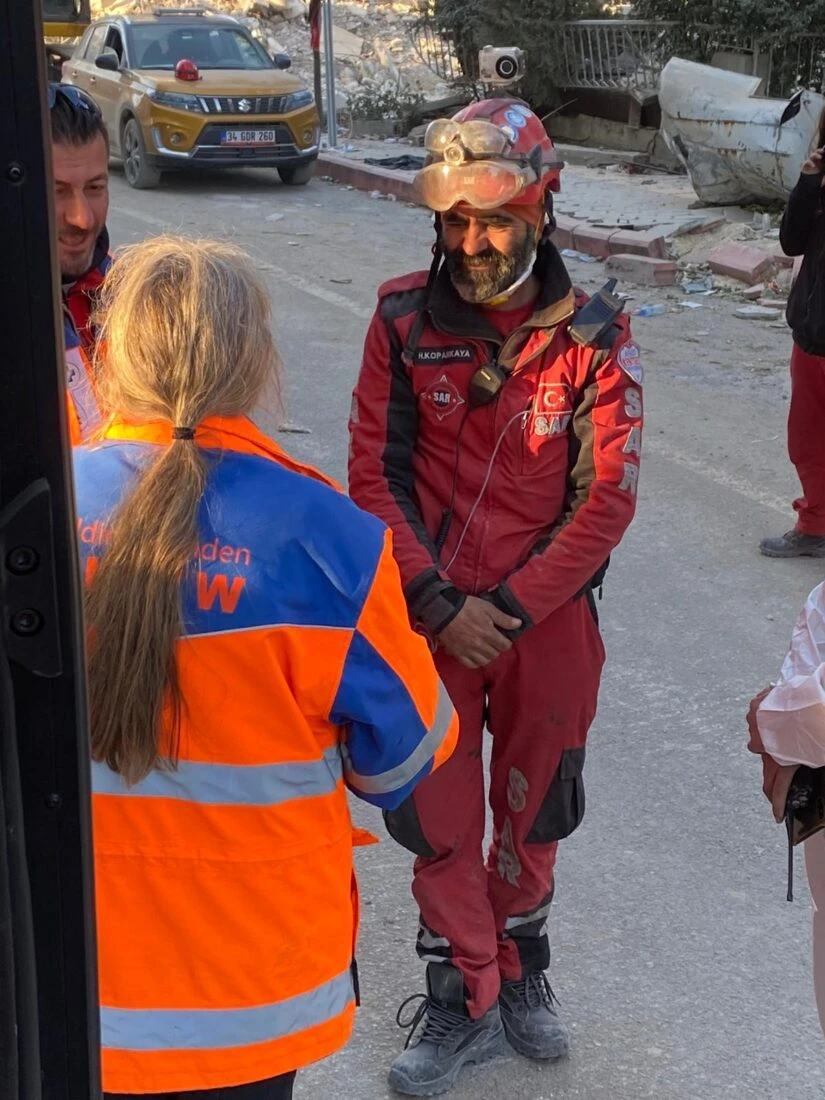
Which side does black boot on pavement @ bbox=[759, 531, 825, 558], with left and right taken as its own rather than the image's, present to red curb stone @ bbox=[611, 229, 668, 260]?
right

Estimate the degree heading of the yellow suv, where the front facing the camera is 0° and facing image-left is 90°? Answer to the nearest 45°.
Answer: approximately 315°

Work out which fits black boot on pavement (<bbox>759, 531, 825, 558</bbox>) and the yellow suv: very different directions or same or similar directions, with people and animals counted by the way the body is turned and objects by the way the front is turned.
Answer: very different directions

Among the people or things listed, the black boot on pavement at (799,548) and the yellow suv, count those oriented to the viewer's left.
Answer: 1

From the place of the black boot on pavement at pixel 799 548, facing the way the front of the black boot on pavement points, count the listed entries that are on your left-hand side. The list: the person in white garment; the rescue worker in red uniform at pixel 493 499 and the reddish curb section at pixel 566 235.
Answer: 2

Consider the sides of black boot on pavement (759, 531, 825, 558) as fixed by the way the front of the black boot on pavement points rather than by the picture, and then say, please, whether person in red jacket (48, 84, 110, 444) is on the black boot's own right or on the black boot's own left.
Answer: on the black boot's own left

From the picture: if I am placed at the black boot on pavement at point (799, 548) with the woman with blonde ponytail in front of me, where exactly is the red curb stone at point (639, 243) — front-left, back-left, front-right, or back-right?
back-right

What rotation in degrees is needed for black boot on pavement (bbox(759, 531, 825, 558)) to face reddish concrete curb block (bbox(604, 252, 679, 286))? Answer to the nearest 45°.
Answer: approximately 90° to its right

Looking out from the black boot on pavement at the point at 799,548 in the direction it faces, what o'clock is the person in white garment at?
The person in white garment is roughly at 9 o'clock from the black boot on pavement.

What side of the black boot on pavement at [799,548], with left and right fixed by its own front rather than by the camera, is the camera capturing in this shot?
left

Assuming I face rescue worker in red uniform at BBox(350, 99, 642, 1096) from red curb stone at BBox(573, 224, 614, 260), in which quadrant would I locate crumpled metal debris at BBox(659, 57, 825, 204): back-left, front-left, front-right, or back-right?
back-left

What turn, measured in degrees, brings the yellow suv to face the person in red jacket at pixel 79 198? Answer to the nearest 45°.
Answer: approximately 45° to its right

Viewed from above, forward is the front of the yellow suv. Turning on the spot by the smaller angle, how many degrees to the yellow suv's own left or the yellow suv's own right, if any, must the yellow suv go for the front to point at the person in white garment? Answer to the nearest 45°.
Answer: approximately 45° to the yellow suv's own right
